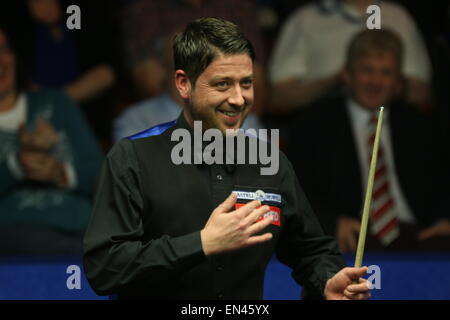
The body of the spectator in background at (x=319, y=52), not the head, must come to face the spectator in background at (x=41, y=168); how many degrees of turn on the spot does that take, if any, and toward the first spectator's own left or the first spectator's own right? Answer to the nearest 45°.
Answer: approximately 90° to the first spectator's own right

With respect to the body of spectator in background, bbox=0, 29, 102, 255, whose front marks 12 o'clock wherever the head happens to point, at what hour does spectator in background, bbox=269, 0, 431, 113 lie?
spectator in background, bbox=269, 0, 431, 113 is roughly at 9 o'clock from spectator in background, bbox=0, 29, 102, 255.

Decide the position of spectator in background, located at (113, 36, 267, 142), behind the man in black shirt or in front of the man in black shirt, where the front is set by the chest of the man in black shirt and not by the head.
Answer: behind

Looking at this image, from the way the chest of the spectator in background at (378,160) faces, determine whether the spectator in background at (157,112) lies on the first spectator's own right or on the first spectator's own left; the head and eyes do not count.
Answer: on the first spectator's own right

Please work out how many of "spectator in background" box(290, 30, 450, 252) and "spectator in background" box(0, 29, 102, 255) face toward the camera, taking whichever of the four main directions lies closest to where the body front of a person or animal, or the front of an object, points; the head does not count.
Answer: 2
